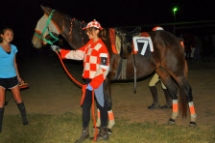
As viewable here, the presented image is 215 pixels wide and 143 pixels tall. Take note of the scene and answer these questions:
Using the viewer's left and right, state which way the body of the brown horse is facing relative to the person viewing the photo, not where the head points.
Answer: facing to the left of the viewer

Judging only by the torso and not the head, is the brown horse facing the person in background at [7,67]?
yes
